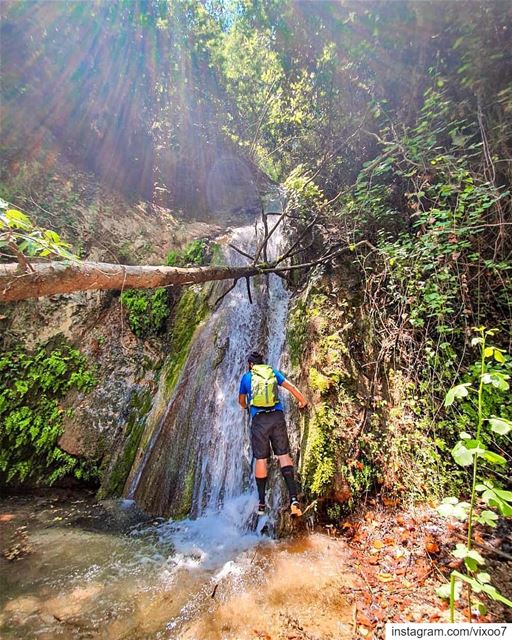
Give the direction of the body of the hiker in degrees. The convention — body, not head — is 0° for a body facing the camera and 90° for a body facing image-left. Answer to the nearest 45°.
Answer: approximately 180°

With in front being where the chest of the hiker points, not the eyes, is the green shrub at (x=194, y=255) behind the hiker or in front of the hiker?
in front

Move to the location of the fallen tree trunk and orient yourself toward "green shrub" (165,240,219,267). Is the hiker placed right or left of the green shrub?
right

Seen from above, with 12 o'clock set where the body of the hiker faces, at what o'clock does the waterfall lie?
The waterfall is roughly at 11 o'clock from the hiker.

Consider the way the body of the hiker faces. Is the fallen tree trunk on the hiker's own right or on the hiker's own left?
on the hiker's own left
